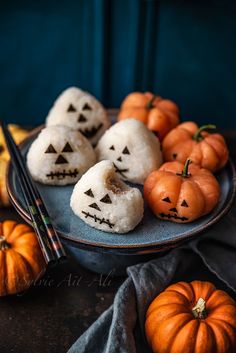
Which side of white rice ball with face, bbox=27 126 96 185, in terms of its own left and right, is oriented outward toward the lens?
front

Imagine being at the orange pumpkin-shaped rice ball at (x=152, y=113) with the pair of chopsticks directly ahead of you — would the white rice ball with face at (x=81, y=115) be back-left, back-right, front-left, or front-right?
front-right

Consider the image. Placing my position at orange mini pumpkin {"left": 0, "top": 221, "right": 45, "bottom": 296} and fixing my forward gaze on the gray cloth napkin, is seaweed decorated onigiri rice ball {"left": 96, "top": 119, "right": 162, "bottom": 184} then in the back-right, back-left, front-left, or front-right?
front-left

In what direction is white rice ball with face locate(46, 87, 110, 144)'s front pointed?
toward the camera

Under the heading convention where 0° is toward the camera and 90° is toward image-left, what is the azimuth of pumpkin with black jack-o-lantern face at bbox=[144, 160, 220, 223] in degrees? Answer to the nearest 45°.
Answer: approximately 0°

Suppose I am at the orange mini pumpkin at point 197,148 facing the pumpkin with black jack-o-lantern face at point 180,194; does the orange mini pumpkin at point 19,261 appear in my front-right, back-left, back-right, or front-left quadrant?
front-right
